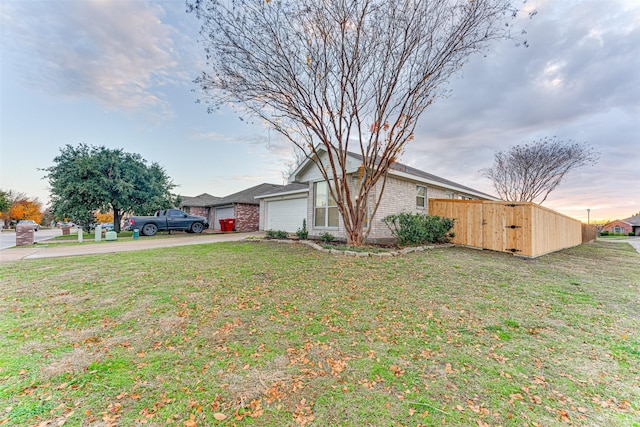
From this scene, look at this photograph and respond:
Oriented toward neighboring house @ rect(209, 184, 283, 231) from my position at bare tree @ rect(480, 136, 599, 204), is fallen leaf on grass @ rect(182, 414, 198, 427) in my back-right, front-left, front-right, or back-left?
front-left

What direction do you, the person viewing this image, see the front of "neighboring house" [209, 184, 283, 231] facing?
facing the viewer and to the left of the viewer

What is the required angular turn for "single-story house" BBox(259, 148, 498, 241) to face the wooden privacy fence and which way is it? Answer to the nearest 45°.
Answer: approximately 135° to its left

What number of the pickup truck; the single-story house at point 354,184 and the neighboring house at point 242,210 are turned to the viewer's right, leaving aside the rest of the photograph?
1

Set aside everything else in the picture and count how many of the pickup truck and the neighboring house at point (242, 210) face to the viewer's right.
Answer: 1

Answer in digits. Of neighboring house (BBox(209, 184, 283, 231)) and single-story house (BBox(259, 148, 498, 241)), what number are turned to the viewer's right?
0

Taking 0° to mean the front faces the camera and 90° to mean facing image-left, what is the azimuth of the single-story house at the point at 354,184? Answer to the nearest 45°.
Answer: approximately 45°

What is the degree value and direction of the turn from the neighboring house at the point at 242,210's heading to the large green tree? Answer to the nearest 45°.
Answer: approximately 45° to its right

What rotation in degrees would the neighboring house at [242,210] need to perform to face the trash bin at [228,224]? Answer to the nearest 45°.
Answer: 0° — it already faces it

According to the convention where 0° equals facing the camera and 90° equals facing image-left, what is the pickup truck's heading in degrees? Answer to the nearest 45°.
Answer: approximately 270°

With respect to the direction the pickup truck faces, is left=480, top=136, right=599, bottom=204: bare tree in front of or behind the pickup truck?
in front
